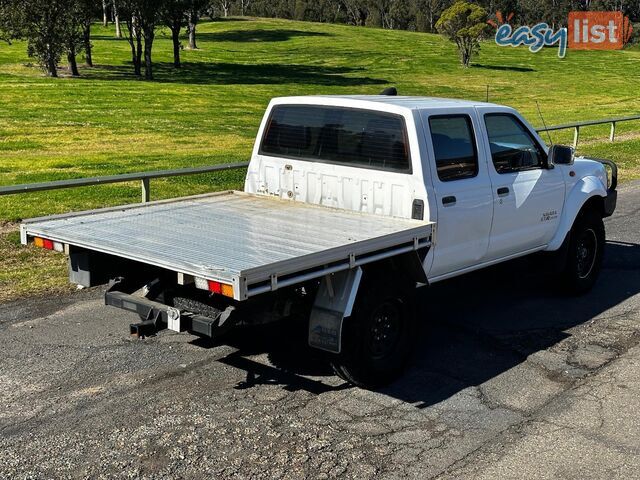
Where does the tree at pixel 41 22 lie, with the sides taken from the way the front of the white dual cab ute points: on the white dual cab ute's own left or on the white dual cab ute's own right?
on the white dual cab ute's own left

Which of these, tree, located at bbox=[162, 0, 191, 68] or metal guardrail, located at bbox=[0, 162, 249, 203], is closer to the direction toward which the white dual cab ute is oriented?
the tree

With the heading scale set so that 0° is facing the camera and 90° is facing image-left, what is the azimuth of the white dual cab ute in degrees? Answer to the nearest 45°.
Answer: approximately 225°

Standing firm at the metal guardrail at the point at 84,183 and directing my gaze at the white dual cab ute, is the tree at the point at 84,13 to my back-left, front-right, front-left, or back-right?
back-left

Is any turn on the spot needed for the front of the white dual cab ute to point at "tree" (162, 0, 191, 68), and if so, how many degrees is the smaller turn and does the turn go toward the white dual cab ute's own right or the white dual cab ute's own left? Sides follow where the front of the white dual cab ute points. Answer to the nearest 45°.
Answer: approximately 45° to the white dual cab ute's own left

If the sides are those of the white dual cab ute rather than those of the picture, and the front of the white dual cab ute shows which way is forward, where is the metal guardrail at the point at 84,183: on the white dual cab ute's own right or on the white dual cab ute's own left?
on the white dual cab ute's own left

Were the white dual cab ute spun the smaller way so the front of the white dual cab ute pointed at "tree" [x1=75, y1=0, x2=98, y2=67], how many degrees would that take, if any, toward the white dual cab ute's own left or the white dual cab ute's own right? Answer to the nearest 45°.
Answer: approximately 45° to the white dual cab ute's own left

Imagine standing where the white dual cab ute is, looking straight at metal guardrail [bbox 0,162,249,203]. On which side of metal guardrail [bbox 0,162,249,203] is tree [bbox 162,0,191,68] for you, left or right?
right

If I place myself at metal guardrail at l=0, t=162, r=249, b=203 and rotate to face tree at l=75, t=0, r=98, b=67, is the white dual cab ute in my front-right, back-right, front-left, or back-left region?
back-right
